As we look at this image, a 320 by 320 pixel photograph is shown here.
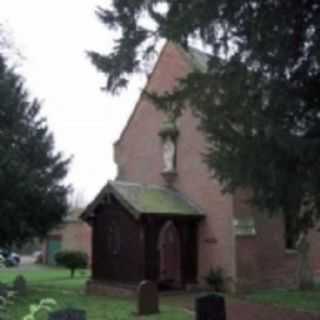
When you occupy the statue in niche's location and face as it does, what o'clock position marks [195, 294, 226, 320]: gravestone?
The gravestone is roughly at 12 o'clock from the statue in niche.

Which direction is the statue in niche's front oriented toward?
toward the camera

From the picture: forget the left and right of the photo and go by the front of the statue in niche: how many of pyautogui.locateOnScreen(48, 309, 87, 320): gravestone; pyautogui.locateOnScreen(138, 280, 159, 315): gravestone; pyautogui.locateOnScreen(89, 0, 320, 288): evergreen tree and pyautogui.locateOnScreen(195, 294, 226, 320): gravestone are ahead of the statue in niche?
4

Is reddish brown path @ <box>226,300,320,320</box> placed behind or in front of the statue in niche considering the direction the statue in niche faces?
in front

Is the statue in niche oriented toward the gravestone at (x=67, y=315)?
yes

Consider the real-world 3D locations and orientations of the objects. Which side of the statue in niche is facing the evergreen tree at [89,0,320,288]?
left

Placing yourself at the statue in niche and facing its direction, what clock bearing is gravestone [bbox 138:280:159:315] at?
The gravestone is roughly at 12 o'clock from the statue in niche.

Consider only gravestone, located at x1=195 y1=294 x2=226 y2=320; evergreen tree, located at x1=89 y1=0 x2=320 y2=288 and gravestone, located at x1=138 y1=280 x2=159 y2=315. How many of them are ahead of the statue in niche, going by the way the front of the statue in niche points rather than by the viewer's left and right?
3

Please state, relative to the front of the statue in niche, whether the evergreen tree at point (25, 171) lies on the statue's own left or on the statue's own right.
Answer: on the statue's own right
